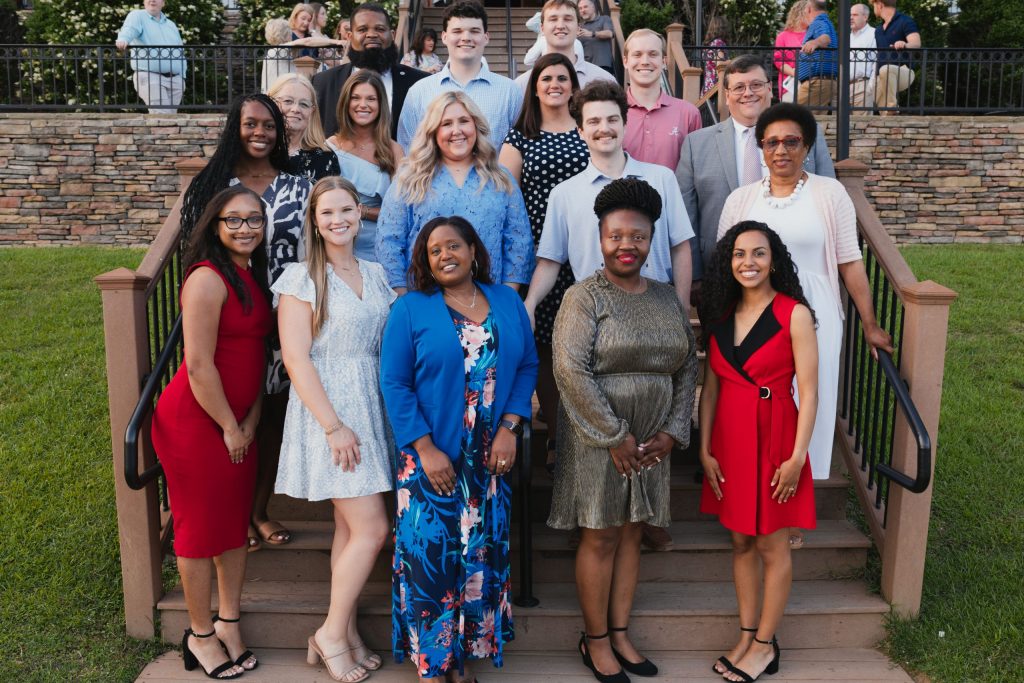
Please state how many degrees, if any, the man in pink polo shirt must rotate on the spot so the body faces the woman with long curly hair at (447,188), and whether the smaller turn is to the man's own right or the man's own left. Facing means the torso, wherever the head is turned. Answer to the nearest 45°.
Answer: approximately 45° to the man's own right

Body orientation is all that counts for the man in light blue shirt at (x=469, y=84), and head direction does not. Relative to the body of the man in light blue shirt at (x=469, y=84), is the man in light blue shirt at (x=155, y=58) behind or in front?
behind

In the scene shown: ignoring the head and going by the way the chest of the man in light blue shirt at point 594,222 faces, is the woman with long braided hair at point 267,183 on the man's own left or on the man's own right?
on the man's own right

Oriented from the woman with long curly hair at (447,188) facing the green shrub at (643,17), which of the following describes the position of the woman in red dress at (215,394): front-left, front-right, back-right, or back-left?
back-left

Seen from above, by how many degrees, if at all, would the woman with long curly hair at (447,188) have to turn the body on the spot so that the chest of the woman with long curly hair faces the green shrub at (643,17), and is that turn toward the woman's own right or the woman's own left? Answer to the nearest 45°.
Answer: approximately 180°

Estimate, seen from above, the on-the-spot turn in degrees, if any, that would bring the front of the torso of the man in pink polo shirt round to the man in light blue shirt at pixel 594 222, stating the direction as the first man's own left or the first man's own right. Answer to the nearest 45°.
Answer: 0° — they already face them

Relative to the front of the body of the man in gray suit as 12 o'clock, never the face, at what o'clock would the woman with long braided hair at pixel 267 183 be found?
The woman with long braided hair is roughly at 2 o'clock from the man in gray suit.

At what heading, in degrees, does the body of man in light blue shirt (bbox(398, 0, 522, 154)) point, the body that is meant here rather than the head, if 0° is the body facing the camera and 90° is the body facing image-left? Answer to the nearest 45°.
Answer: approximately 0°
